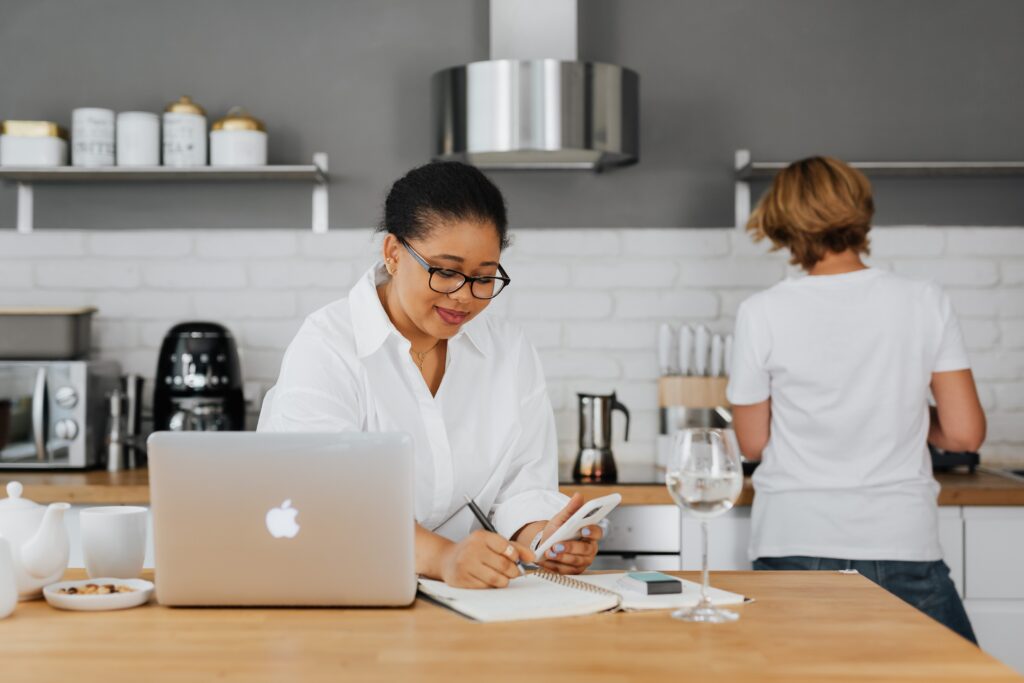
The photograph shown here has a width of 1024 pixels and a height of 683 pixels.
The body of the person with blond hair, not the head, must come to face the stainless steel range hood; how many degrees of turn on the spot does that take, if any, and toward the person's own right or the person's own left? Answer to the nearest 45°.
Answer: approximately 45° to the person's own left

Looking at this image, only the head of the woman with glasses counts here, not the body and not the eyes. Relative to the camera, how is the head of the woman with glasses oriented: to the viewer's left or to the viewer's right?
to the viewer's right

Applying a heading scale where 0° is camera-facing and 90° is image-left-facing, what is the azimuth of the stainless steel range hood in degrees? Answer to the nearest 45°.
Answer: approximately 0°

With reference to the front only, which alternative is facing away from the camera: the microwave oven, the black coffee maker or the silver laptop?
the silver laptop

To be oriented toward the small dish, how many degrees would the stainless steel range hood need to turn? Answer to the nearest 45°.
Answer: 0° — it already faces it

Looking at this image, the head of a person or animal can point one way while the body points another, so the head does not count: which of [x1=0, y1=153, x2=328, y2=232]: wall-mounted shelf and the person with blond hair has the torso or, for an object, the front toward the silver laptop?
the wall-mounted shelf

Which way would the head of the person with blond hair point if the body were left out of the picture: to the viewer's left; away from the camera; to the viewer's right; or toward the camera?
away from the camera

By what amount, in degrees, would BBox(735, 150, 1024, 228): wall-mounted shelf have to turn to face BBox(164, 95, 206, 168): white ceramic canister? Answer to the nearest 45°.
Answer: approximately 90° to its right

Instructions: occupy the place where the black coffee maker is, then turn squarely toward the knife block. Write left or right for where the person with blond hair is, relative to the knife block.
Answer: right

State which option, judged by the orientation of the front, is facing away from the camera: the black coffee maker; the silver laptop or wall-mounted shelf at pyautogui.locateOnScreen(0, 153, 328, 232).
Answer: the silver laptop

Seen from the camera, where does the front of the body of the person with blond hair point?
away from the camera
